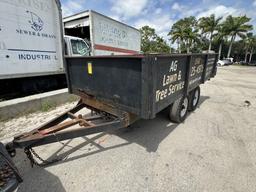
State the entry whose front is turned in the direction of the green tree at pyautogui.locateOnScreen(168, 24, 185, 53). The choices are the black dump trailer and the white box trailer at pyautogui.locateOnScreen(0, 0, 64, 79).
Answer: the white box trailer

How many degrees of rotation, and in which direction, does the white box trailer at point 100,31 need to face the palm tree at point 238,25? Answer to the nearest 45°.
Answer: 0° — it already faces it

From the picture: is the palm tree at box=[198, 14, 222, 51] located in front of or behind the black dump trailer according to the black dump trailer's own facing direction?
behind

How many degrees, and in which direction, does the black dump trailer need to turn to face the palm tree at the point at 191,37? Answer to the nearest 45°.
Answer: approximately 180°

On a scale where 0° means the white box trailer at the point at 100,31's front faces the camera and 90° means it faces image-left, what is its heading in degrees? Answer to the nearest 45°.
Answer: approximately 225°

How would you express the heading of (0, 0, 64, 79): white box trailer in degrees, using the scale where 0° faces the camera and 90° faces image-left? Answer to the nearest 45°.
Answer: approximately 225°
